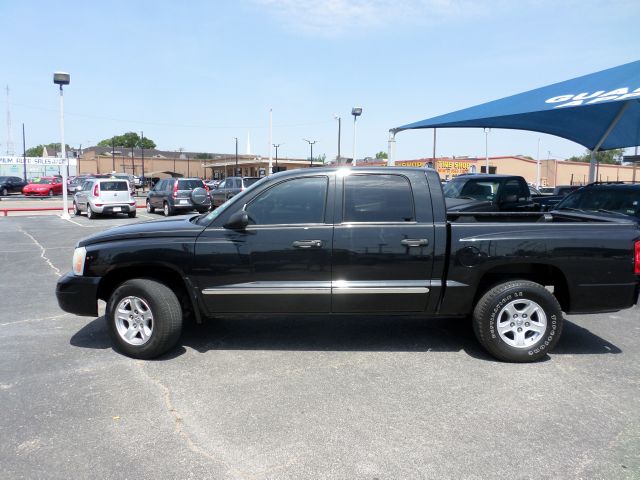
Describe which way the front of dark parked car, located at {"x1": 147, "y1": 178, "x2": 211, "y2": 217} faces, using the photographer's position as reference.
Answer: facing away from the viewer and to the left of the viewer

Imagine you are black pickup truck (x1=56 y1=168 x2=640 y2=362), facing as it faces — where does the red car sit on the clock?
The red car is roughly at 2 o'clock from the black pickup truck.

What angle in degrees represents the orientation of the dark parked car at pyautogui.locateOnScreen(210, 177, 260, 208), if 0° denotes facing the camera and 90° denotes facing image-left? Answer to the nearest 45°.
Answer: approximately 135°

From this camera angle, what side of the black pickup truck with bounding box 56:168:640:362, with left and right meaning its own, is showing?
left

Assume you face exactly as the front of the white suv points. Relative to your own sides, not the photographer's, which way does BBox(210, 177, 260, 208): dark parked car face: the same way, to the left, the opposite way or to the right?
the same way

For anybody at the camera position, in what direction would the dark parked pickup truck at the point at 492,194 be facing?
facing the viewer and to the left of the viewer

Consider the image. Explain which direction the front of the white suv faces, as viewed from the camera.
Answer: facing away from the viewer and to the left of the viewer

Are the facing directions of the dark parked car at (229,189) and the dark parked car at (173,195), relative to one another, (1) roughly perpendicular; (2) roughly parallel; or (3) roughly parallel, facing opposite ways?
roughly parallel

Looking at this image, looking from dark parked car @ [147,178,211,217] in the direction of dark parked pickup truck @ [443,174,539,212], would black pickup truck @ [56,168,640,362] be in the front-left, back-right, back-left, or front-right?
front-right

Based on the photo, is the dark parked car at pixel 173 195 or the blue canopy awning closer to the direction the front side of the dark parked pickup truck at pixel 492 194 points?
the dark parked car
